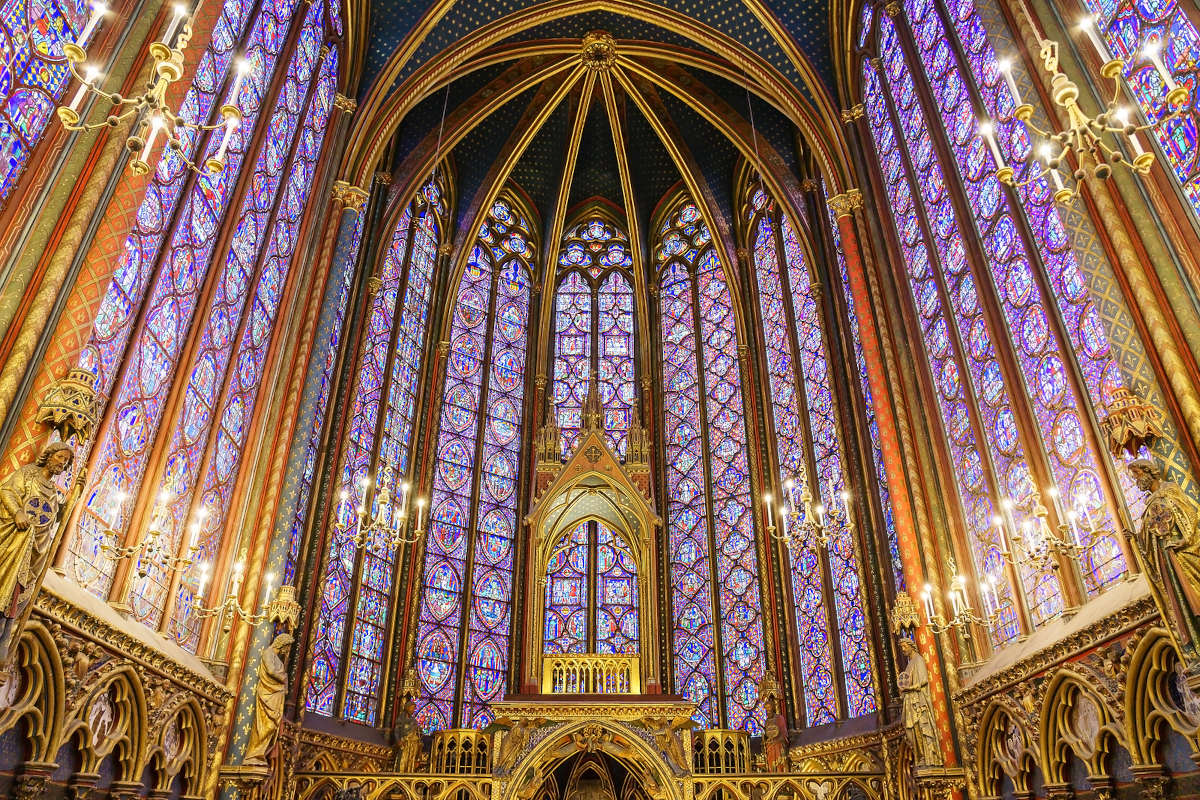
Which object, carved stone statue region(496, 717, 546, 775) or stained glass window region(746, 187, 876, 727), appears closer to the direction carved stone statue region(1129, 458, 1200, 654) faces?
the carved stone statue

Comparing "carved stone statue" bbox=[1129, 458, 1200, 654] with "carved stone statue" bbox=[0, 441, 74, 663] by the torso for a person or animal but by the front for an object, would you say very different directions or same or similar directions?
very different directions

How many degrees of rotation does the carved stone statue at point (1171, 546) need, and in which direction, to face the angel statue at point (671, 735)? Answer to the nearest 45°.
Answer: approximately 90° to its right

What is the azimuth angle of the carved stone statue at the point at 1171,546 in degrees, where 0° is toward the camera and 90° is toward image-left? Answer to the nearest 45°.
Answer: approximately 45°

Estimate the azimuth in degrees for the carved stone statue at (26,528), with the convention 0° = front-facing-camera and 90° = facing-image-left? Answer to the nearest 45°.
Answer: approximately 315°
